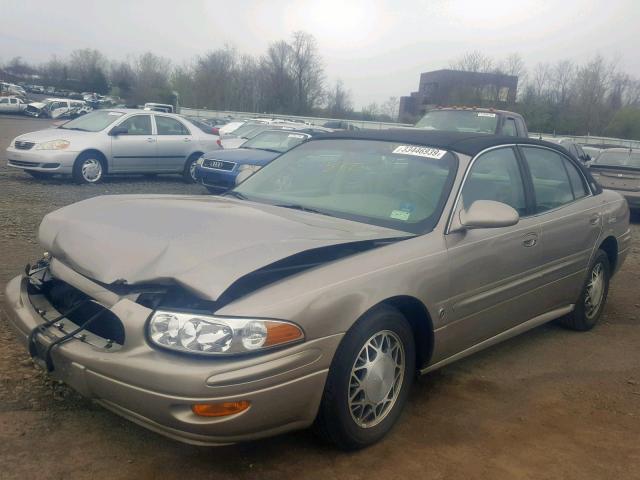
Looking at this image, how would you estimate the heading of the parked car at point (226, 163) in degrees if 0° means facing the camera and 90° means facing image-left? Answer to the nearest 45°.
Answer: approximately 45°

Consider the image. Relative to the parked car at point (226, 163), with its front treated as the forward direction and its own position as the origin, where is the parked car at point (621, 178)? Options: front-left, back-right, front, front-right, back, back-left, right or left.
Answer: back-left

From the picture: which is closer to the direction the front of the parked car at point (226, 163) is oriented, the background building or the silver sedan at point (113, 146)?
the silver sedan

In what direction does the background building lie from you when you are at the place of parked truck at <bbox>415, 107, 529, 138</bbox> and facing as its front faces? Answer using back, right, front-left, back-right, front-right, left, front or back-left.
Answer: back-right

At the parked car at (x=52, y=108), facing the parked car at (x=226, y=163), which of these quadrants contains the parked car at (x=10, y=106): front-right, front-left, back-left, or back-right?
back-right

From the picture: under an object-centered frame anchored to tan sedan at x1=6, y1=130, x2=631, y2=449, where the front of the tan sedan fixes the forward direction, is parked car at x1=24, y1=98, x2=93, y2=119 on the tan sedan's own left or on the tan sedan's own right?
on the tan sedan's own right

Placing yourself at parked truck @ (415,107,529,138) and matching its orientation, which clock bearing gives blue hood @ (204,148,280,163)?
The blue hood is roughly at 1 o'clock from the parked truck.

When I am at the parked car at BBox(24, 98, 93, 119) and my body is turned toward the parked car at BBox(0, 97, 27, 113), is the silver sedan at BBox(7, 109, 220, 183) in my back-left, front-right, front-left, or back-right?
back-left

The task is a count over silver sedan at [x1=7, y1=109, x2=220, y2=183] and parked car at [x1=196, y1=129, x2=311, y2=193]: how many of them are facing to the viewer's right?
0

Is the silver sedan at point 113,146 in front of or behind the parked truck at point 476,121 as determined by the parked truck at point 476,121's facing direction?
in front

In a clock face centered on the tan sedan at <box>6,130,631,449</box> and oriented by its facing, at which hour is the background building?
The background building is roughly at 5 o'clock from the tan sedan.

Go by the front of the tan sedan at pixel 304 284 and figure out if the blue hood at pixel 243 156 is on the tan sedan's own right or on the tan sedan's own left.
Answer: on the tan sedan's own right
